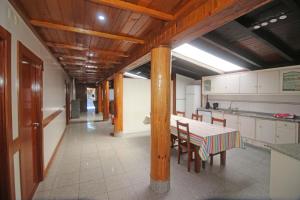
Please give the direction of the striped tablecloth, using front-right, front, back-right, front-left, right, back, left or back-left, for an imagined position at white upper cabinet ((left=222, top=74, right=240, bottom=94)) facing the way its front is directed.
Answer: front-left

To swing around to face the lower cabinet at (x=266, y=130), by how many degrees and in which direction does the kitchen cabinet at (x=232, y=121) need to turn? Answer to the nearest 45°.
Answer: approximately 90° to its left

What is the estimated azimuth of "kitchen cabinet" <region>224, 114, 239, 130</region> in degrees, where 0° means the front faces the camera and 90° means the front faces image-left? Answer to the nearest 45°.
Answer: approximately 45°

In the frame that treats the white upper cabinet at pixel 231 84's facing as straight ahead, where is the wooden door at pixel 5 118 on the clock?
The wooden door is roughly at 11 o'clock from the white upper cabinet.

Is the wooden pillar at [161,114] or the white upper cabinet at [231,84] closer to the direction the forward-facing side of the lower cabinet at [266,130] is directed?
the wooden pillar
